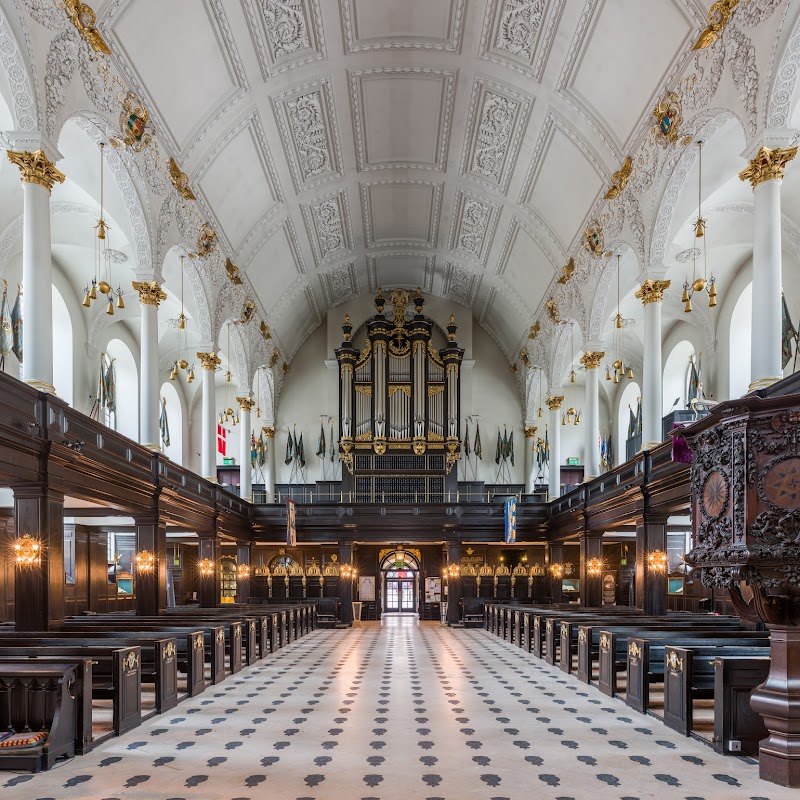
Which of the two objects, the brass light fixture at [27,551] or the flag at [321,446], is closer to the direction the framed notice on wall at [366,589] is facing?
the brass light fixture

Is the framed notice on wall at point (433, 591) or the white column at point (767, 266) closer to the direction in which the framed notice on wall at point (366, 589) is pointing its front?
the white column

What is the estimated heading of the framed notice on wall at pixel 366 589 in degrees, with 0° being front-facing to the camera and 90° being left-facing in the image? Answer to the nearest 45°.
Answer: approximately 0°

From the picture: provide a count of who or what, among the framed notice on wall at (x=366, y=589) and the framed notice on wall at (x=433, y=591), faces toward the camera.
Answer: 2
